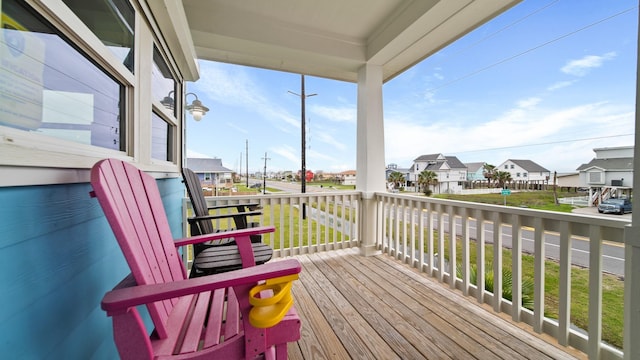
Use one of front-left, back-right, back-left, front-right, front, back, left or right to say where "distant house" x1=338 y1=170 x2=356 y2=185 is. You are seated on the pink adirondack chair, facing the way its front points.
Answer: front-left

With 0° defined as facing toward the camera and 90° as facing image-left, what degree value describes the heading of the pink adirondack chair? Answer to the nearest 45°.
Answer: approximately 270°

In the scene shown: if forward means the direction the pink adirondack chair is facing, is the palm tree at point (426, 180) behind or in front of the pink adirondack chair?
in front

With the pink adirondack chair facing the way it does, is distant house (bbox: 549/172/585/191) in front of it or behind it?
in front

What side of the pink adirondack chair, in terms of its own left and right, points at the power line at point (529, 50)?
front

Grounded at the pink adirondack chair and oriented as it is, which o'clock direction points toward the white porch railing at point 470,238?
The white porch railing is roughly at 12 o'clock from the pink adirondack chair.

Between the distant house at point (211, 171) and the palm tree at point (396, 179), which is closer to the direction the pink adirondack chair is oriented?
the palm tree

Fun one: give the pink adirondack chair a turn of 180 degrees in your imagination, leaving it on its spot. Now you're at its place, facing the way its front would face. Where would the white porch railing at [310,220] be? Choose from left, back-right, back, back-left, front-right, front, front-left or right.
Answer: back-right

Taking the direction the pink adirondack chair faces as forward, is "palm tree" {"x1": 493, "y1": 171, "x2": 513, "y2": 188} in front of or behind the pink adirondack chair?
in front
